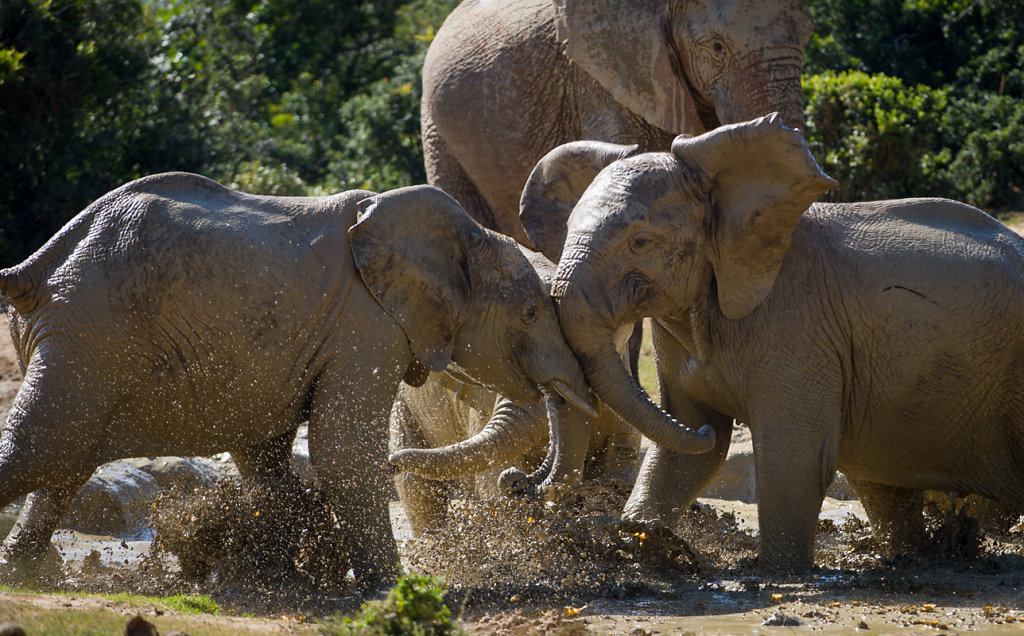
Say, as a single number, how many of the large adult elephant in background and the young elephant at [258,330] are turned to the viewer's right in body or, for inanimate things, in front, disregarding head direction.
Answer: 2

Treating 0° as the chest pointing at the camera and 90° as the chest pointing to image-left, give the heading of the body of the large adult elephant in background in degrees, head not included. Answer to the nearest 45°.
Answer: approximately 270°

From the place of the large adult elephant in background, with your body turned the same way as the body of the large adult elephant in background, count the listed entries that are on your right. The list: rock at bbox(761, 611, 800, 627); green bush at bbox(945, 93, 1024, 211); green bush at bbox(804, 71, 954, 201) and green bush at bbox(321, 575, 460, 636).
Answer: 2

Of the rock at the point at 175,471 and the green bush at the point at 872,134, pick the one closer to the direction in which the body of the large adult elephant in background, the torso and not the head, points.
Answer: the green bush

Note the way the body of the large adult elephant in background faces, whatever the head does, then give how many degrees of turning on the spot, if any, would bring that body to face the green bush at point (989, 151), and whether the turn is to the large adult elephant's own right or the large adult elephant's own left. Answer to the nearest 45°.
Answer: approximately 45° to the large adult elephant's own left

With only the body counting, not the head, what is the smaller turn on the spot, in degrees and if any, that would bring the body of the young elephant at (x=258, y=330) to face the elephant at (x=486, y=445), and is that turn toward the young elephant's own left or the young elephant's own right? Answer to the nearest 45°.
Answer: approximately 45° to the young elephant's own left

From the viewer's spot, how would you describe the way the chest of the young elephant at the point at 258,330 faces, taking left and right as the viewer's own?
facing to the right of the viewer
